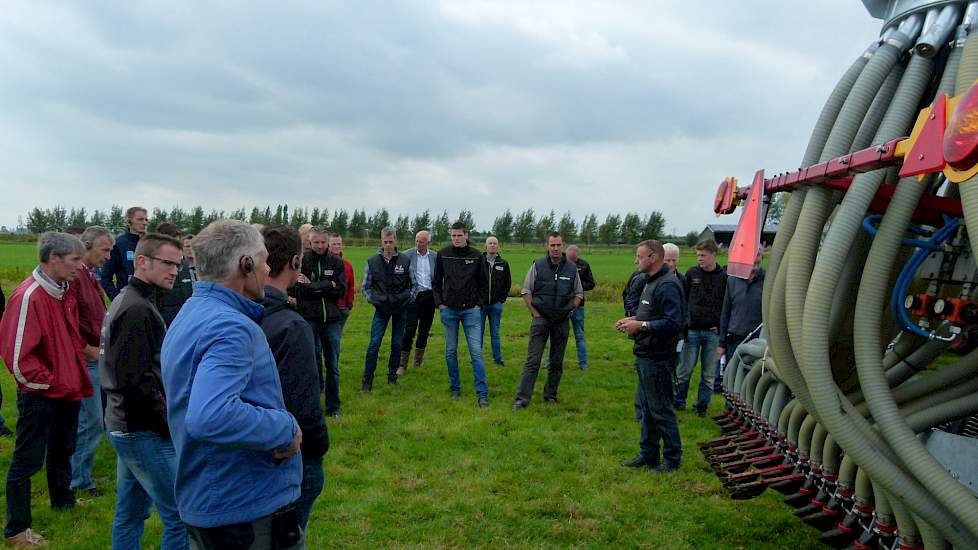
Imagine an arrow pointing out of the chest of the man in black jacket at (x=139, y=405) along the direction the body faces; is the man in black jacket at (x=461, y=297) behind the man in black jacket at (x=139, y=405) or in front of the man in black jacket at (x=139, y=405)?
in front

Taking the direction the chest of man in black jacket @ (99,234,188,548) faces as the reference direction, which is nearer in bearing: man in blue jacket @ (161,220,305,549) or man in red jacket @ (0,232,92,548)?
the man in blue jacket

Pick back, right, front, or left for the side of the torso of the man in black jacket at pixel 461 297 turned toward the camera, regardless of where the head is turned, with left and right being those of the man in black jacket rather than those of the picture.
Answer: front

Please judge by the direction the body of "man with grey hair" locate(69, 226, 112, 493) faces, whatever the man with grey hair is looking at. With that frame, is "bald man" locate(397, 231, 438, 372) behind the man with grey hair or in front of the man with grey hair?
in front

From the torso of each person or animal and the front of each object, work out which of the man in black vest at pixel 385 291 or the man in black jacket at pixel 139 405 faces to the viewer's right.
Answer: the man in black jacket at pixel 139 405

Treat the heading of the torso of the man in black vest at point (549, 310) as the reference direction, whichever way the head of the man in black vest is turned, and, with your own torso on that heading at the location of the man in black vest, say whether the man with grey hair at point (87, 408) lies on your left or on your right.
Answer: on your right

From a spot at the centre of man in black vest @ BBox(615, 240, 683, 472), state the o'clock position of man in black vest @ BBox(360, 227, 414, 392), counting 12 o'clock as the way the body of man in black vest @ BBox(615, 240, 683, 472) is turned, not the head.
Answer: man in black vest @ BBox(360, 227, 414, 392) is roughly at 1 o'clock from man in black vest @ BBox(615, 240, 683, 472).

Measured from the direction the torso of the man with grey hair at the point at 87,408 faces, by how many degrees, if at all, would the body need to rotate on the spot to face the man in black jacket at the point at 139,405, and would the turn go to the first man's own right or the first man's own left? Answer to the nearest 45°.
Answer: approximately 90° to the first man's own right

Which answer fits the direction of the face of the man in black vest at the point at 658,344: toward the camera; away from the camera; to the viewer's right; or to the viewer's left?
to the viewer's left

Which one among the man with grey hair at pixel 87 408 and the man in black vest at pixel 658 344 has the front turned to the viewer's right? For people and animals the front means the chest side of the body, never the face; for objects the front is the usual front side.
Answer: the man with grey hair

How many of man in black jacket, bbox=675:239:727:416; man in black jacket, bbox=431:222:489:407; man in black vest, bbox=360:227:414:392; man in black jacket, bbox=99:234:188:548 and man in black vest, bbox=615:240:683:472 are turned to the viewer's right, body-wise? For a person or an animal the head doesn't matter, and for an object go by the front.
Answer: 1

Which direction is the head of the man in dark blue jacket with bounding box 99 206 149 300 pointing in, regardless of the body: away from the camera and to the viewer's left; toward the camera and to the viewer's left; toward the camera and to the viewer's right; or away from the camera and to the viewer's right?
toward the camera and to the viewer's right

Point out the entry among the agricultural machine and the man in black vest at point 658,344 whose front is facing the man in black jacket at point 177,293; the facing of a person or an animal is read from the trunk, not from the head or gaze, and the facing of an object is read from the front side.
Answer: the man in black vest at point 658,344

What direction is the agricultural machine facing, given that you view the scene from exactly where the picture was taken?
facing away from the viewer and to the right of the viewer

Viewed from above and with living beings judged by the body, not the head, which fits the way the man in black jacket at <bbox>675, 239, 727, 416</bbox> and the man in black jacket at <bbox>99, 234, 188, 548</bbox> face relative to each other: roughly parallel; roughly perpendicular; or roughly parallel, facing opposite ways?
roughly parallel, facing opposite ways

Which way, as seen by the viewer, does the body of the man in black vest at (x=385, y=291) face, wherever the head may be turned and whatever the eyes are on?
toward the camera

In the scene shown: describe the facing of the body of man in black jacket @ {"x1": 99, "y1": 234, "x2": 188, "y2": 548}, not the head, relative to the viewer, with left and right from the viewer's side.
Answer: facing to the right of the viewer

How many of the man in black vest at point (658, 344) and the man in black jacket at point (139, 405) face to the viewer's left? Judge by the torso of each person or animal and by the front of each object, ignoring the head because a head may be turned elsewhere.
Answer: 1

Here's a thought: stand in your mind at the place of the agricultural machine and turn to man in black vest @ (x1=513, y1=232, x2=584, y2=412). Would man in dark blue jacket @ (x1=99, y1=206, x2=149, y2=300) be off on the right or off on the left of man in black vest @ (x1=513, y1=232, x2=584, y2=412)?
left

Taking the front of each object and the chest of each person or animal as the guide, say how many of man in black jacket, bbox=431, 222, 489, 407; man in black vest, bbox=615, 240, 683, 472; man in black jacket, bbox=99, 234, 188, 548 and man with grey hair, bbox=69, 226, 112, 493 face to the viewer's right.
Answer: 2
